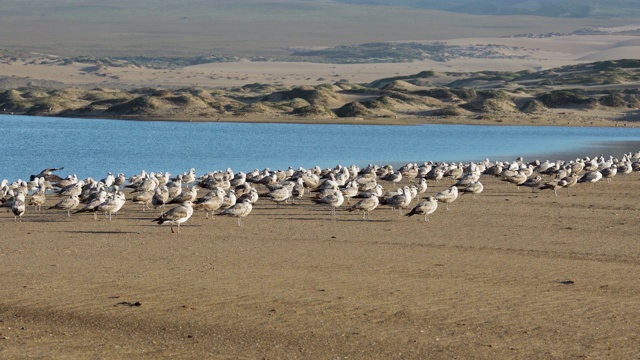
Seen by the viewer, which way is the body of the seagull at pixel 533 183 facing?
to the viewer's right
